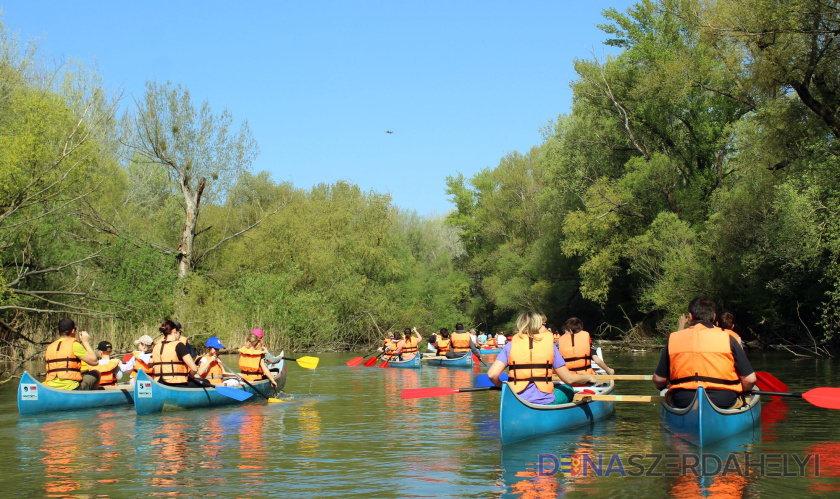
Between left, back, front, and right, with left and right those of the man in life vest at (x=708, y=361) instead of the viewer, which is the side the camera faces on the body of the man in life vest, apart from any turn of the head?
back

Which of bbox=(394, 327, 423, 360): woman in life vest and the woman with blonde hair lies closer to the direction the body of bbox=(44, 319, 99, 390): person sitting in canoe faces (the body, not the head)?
the woman in life vest

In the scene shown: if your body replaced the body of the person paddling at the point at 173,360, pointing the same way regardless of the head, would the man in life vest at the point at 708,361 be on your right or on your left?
on your right

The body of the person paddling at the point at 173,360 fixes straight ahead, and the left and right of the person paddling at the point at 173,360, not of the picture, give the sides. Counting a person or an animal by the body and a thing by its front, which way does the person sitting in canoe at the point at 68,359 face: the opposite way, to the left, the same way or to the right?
the same way

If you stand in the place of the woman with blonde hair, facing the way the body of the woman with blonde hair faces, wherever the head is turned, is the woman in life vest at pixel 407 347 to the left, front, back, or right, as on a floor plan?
front

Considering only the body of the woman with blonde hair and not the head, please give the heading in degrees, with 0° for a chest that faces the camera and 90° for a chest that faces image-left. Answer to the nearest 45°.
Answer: approximately 180°

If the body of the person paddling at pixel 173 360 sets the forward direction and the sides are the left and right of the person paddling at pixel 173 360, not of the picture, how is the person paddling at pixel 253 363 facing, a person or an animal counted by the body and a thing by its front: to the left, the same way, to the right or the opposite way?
the same way

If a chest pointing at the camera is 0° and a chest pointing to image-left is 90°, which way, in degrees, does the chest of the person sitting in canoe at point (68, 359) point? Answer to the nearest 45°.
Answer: approximately 225°

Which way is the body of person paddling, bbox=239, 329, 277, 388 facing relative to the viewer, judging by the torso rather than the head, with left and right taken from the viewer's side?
facing away from the viewer and to the right of the viewer

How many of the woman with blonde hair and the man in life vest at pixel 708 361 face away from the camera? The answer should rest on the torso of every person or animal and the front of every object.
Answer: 2

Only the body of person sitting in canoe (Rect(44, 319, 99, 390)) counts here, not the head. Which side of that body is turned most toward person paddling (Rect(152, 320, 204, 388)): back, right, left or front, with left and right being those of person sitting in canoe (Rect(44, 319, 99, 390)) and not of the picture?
right

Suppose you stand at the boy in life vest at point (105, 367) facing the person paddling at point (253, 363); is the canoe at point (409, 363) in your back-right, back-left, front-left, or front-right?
front-left

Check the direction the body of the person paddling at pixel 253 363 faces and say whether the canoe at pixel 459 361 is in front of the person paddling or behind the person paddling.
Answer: in front
